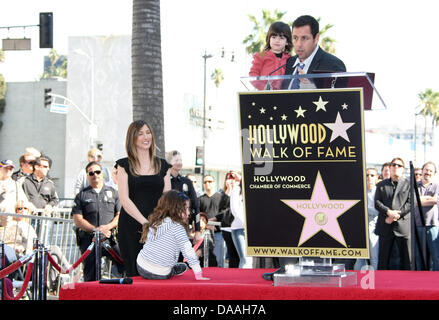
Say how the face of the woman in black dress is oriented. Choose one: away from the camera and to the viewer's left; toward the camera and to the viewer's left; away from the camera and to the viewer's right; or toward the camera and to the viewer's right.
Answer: toward the camera and to the viewer's right

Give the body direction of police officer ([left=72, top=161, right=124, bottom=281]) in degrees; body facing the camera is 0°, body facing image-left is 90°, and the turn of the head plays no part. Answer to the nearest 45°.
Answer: approximately 0°

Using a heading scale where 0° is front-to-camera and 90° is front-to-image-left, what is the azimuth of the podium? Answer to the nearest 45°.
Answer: approximately 0°

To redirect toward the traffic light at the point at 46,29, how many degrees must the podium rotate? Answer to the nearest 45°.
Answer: approximately 135° to its right

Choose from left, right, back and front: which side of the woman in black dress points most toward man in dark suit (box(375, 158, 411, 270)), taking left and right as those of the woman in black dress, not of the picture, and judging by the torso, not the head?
left
